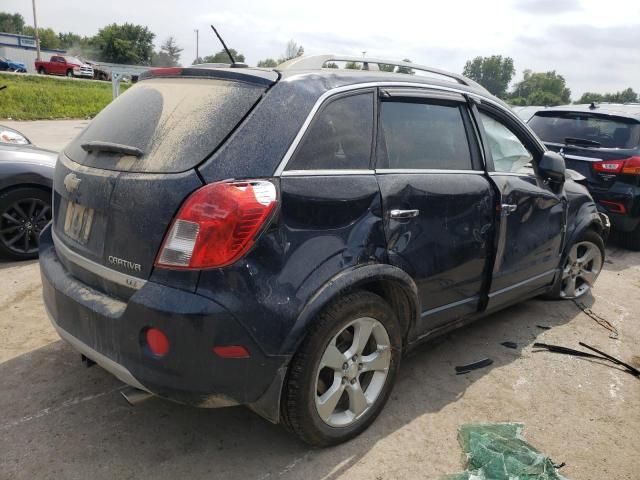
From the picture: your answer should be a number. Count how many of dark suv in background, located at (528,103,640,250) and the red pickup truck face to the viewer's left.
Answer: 0

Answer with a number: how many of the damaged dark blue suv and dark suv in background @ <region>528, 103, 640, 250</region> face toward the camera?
0

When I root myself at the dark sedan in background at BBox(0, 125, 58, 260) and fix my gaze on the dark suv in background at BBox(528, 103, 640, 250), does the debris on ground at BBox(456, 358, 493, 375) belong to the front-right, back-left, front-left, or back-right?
front-right

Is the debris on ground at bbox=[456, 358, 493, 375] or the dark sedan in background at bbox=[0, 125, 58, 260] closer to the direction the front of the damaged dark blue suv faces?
the debris on ground

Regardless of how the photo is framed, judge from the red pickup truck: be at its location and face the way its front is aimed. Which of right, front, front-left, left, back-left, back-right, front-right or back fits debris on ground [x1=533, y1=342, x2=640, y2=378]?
front-right

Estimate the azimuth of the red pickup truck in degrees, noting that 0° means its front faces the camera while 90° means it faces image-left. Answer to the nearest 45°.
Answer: approximately 315°

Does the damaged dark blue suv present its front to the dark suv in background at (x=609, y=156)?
yes

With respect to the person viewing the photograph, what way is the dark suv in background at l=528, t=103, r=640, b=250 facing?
facing away from the viewer and to the right of the viewer

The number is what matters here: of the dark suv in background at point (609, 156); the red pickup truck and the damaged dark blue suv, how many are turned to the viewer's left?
0

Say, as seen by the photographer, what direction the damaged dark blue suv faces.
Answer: facing away from the viewer and to the right of the viewer

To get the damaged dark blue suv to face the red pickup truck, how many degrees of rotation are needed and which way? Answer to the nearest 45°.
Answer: approximately 90° to its left

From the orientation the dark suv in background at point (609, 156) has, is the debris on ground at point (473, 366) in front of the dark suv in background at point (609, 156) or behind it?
behind
